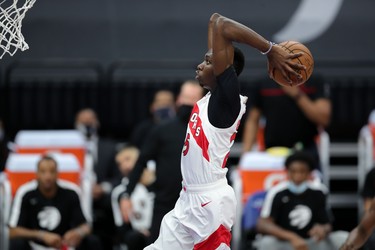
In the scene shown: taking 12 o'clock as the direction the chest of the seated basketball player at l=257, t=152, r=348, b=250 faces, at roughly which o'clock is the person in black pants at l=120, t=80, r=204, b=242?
The person in black pants is roughly at 2 o'clock from the seated basketball player.

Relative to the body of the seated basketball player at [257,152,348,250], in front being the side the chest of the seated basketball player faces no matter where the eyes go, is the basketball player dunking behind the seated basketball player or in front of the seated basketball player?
in front

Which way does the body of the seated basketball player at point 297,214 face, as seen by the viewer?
toward the camera

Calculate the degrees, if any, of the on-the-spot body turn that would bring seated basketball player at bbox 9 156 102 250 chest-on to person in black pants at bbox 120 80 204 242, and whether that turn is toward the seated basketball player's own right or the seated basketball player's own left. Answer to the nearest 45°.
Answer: approximately 45° to the seated basketball player's own left

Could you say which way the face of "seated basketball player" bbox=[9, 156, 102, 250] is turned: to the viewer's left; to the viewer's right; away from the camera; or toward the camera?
toward the camera

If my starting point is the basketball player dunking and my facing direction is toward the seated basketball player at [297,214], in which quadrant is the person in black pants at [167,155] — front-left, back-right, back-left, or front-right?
front-left

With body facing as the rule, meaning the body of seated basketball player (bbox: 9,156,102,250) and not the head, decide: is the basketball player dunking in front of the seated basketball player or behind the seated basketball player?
in front

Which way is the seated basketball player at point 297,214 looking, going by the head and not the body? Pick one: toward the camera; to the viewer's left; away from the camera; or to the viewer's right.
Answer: toward the camera

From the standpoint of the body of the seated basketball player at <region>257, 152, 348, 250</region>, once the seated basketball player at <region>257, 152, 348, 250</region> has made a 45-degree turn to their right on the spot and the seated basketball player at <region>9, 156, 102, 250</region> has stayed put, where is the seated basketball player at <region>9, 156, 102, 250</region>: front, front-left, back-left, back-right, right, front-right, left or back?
front-right

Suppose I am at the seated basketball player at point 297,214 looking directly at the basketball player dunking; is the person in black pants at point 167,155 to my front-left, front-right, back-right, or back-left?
front-right

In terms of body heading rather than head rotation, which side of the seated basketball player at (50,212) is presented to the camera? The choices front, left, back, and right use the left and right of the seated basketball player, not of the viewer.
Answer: front
